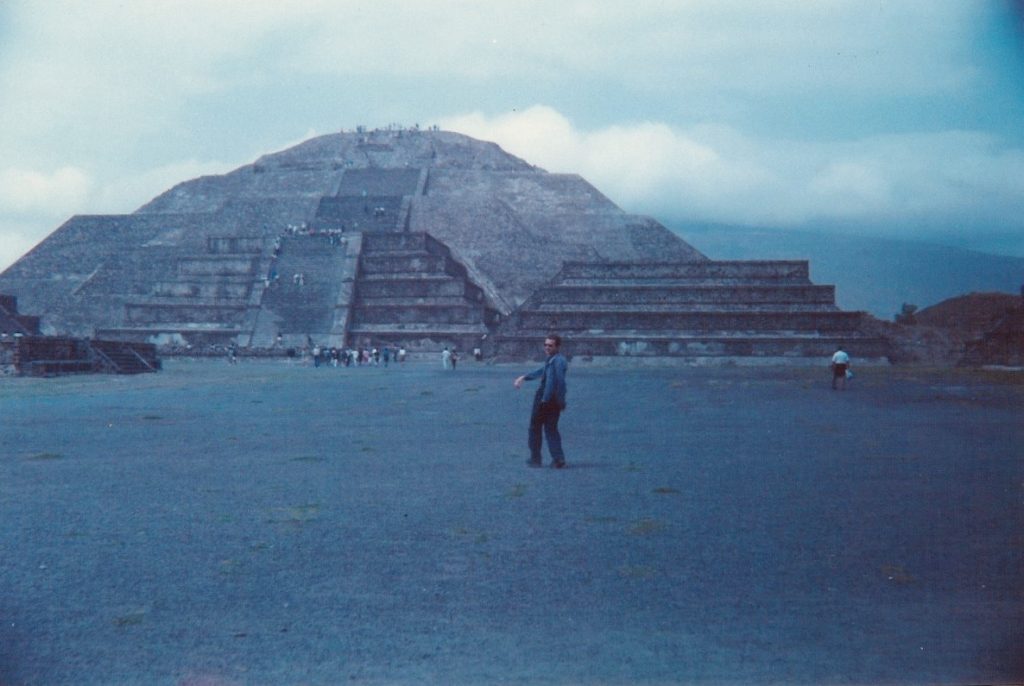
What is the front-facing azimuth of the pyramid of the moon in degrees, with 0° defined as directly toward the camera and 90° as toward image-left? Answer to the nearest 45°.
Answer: approximately 0°

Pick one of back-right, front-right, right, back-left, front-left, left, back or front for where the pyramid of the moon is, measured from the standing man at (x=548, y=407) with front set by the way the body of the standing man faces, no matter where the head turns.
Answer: back-right

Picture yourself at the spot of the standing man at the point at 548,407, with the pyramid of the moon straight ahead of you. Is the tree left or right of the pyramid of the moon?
right

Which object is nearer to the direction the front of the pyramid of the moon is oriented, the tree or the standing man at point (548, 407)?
the standing man

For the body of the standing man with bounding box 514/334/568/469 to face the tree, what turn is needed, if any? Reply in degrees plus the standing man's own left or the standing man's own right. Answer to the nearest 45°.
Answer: approximately 180°

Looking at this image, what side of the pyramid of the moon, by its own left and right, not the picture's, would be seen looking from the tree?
left

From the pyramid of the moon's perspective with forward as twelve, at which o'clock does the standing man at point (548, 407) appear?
The standing man is roughly at 12 o'clock from the pyramid of the moon.

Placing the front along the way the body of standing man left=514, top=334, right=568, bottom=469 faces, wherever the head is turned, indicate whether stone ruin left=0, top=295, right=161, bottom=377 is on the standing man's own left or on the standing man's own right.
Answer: on the standing man's own right

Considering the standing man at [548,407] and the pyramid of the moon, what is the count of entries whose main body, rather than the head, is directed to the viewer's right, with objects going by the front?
0

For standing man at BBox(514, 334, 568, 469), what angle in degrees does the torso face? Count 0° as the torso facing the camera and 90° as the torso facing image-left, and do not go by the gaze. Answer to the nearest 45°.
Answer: approximately 45°

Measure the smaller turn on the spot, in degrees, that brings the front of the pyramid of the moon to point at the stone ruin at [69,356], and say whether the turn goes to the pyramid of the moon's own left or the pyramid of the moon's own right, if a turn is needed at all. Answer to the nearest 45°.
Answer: approximately 45° to the pyramid of the moon's own right
